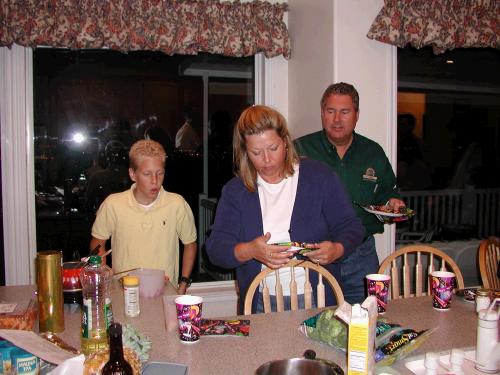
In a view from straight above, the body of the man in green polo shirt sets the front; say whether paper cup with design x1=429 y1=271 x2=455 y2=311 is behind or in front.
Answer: in front

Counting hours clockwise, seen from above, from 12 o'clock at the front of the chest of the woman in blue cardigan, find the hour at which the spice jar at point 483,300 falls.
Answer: The spice jar is roughly at 10 o'clock from the woman in blue cardigan.

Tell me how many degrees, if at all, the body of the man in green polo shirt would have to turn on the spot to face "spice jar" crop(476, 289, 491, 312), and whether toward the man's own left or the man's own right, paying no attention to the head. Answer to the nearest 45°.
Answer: approximately 45° to the man's own left

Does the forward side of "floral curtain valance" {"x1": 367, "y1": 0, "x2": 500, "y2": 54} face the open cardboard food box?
yes

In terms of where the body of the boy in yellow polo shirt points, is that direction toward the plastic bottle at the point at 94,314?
yes

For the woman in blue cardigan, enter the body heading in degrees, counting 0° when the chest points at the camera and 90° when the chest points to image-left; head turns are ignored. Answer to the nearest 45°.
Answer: approximately 0°

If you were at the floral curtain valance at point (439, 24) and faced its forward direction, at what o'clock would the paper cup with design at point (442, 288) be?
The paper cup with design is roughly at 12 o'clock from the floral curtain valance.

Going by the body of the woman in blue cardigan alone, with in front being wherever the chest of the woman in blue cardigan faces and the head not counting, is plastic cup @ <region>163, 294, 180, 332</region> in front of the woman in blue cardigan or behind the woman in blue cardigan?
in front

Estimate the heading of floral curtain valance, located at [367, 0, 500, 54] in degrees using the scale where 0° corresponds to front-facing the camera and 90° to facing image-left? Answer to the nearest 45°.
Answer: approximately 0°
